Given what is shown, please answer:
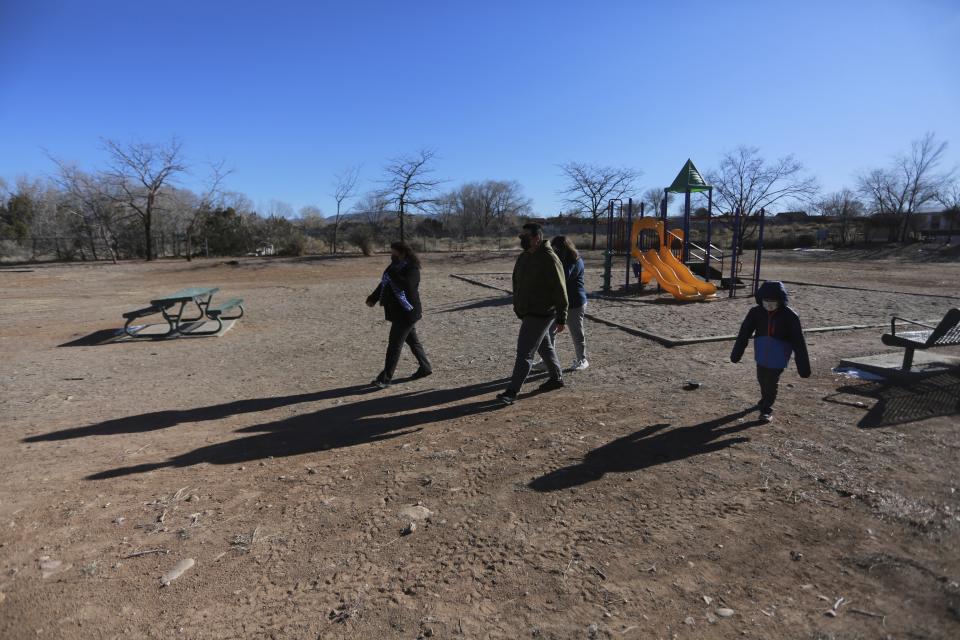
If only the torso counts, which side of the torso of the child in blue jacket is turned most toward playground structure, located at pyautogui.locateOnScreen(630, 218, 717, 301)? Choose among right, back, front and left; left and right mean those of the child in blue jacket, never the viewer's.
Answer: back

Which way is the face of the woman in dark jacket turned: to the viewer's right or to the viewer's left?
to the viewer's left

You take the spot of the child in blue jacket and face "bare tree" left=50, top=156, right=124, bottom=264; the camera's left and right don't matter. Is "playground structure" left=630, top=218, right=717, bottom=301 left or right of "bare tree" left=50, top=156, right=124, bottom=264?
right

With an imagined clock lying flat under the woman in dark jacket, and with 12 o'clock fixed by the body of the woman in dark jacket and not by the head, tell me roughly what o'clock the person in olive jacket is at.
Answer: The person in olive jacket is roughly at 9 o'clock from the woman in dark jacket.

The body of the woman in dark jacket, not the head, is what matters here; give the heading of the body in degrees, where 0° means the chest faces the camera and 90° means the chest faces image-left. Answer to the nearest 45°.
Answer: approximately 45°

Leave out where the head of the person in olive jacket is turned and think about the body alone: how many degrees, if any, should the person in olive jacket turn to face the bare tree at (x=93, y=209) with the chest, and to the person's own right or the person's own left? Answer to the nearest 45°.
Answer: approximately 90° to the person's own right

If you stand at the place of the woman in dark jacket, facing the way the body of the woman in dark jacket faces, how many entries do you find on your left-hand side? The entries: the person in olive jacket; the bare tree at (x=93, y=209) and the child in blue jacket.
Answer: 2

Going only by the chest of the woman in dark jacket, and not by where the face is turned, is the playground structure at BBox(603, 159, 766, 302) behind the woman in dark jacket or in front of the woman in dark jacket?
behind
